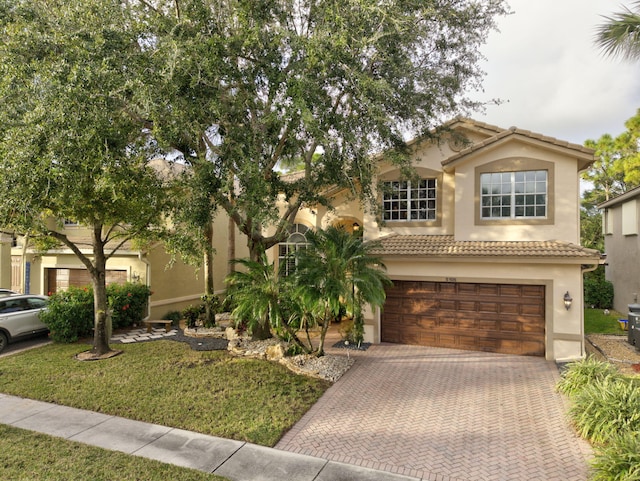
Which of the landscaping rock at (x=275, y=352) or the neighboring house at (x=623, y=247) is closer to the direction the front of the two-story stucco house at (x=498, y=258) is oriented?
the landscaping rock

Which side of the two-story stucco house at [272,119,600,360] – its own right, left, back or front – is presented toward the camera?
front

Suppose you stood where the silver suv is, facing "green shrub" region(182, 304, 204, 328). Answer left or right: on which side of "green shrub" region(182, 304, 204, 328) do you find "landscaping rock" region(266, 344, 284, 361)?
right

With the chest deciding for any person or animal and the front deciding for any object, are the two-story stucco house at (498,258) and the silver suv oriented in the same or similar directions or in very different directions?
very different directions

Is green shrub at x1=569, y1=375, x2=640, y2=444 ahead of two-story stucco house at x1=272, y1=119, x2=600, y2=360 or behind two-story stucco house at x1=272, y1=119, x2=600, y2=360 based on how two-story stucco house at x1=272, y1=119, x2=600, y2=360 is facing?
ahead

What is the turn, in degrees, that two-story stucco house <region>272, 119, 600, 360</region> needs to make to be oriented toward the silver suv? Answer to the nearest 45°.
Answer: approximately 90° to its right

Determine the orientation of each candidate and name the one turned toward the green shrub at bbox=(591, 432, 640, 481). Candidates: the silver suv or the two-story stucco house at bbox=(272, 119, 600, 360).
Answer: the two-story stucco house

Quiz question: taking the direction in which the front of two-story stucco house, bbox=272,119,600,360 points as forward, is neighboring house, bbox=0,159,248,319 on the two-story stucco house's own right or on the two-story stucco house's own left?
on the two-story stucco house's own right

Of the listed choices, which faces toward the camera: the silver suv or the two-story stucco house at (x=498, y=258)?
the two-story stucco house

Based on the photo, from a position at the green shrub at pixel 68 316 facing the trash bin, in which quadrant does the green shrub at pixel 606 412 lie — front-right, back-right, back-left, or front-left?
front-right

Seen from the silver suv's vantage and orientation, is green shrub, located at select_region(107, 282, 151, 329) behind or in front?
in front

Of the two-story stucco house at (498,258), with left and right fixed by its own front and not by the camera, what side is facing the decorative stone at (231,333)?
right
